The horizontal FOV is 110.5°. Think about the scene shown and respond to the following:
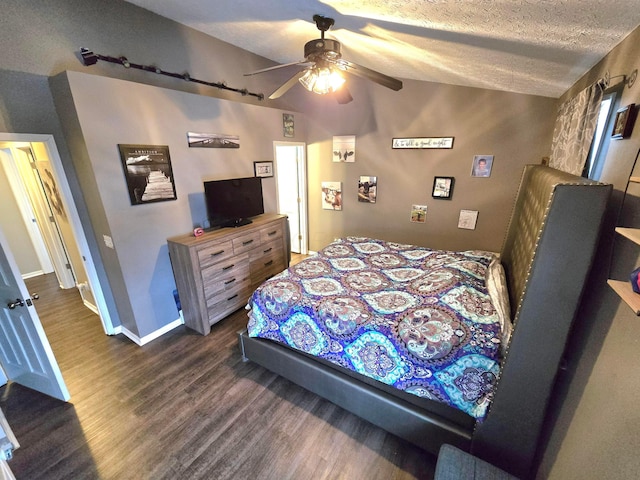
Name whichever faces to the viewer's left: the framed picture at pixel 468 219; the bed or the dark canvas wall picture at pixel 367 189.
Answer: the bed

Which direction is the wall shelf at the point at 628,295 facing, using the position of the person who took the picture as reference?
facing to the left of the viewer

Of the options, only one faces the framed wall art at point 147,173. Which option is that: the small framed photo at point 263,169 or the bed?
the bed

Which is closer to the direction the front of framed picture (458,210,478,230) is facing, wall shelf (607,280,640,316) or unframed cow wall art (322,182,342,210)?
the wall shelf

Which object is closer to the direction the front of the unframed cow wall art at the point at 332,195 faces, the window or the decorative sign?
the window

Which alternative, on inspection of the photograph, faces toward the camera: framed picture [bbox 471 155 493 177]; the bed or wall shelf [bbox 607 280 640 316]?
the framed picture

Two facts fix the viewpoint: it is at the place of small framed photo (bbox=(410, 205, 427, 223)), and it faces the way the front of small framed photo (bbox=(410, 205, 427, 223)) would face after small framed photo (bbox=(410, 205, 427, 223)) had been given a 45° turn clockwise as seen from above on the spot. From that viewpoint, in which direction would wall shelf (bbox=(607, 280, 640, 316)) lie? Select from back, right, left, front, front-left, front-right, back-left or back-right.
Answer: front-left

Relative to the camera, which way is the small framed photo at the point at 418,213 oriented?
toward the camera

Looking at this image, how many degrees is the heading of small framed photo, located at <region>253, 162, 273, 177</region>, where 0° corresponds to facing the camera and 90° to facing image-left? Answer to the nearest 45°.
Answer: approximately 315°

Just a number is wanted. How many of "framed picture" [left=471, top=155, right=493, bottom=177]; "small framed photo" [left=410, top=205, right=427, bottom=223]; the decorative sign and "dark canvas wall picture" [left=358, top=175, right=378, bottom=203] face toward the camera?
4

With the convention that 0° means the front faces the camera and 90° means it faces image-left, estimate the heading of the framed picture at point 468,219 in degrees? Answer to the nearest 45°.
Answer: approximately 0°

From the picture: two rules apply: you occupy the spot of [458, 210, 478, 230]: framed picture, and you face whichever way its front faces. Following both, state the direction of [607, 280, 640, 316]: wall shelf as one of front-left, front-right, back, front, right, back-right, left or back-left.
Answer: front

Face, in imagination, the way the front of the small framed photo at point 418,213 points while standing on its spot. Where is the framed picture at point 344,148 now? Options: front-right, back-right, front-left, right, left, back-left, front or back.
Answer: right

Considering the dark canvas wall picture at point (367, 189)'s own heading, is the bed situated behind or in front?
in front

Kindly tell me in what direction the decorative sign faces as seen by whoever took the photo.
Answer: facing the viewer

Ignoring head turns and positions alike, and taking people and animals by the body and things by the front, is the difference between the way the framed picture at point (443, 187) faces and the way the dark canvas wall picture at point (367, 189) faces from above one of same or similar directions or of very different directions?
same or similar directions

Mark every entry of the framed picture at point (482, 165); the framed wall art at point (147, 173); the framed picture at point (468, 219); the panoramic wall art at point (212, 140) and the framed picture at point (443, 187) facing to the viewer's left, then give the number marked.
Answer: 0

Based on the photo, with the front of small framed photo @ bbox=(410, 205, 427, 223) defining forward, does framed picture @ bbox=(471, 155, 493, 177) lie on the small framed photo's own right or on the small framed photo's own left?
on the small framed photo's own left

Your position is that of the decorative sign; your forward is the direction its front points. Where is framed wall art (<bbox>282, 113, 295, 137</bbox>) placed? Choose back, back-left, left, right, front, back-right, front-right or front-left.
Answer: right

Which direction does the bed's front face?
to the viewer's left
